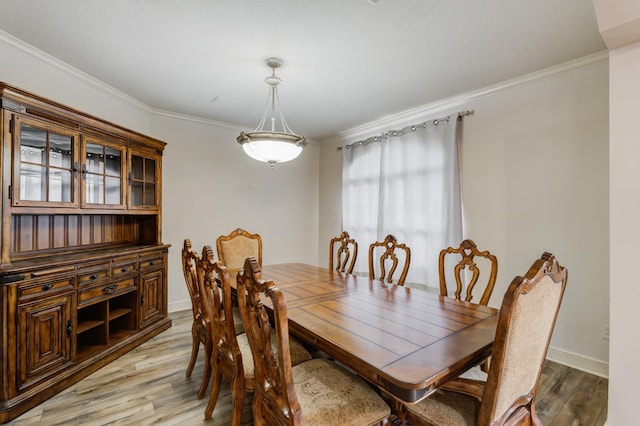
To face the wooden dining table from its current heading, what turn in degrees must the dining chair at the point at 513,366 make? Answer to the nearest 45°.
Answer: approximately 45° to its left

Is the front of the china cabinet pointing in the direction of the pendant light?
yes

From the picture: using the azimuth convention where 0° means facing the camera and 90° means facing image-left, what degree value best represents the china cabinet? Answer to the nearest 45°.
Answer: approximately 315°

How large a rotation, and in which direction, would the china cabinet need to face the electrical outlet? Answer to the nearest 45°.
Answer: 0° — it already faces it

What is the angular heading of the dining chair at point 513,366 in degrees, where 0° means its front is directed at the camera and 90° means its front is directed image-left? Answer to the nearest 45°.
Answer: approximately 135°

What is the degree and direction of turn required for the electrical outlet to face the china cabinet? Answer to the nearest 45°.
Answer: approximately 45° to its right
